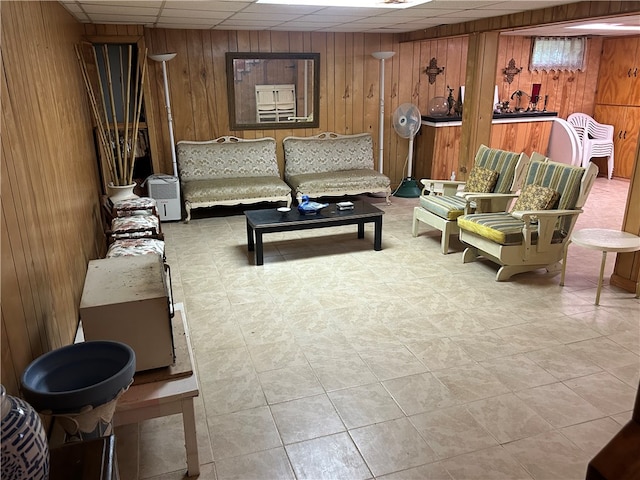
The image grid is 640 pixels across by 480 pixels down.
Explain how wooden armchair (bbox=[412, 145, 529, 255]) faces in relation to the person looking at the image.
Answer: facing the viewer and to the left of the viewer

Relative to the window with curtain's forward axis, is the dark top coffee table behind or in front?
in front

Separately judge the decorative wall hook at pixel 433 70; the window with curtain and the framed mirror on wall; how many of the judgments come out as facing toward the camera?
3

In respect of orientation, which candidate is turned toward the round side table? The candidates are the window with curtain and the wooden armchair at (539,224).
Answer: the window with curtain

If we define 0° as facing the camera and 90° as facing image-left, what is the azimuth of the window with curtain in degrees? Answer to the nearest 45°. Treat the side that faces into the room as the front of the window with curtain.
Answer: approximately 0°

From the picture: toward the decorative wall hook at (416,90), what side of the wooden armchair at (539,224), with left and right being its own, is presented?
right

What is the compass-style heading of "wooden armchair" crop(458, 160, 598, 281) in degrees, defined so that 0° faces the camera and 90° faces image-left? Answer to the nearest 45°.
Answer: approximately 45°

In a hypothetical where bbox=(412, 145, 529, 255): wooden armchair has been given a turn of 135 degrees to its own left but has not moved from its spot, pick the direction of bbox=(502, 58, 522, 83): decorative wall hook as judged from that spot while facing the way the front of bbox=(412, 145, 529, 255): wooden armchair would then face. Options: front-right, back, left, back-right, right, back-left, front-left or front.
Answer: left

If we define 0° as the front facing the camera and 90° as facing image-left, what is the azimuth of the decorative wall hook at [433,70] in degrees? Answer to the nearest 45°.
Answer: approximately 0°

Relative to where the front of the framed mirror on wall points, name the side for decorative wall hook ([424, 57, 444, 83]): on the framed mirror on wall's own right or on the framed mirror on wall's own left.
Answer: on the framed mirror on wall's own left

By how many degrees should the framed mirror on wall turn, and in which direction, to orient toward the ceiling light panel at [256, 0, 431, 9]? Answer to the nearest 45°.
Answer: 0° — it already faces it

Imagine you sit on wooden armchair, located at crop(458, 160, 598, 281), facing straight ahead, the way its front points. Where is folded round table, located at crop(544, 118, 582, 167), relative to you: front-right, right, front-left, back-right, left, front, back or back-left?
back-right

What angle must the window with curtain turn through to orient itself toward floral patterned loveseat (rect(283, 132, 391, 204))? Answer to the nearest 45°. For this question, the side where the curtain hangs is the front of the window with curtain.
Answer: approximately 45° to its right

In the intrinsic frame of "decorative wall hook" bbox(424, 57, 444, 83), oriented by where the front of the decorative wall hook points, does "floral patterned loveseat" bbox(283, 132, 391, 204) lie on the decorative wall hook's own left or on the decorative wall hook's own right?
on the decorative wall hook's own right

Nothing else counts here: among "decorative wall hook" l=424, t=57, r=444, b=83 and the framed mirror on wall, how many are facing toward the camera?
2

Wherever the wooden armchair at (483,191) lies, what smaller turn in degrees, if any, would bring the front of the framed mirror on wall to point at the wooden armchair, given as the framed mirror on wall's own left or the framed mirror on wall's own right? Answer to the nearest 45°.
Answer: approximately 45° to the framed mirror on wall's own left

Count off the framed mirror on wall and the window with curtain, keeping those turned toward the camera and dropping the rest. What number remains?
2
